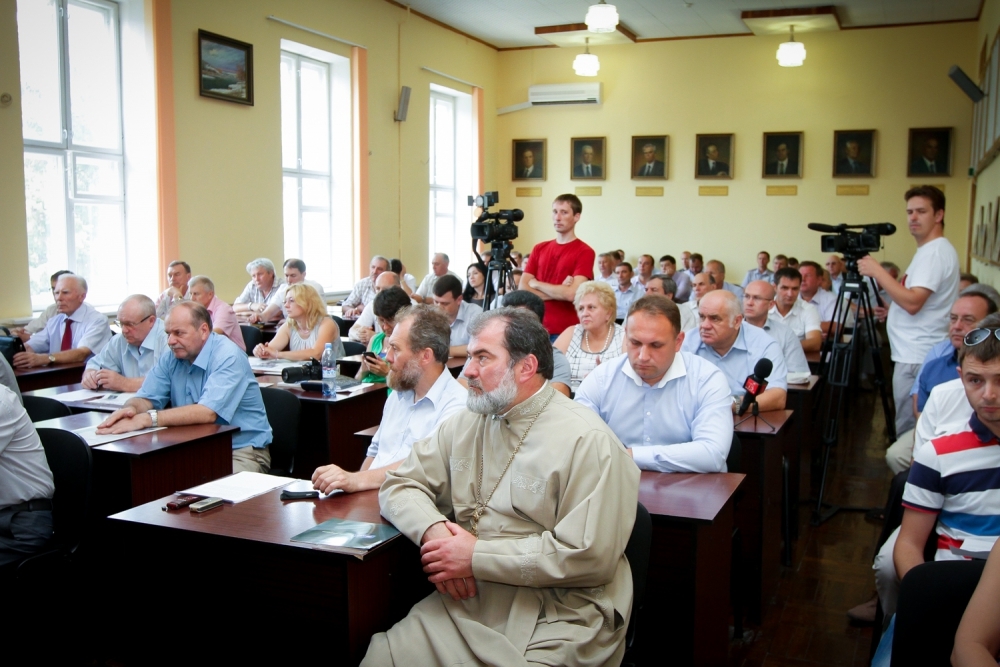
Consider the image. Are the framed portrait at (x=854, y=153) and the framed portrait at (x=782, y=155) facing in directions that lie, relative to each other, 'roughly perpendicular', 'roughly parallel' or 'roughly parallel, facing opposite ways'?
roughly parallel

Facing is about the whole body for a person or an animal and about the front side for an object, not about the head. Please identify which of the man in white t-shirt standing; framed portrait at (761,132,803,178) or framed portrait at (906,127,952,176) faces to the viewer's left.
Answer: the man in white t-shirt standing

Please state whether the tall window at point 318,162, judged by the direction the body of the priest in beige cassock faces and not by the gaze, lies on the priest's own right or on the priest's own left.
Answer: on the priest's own right

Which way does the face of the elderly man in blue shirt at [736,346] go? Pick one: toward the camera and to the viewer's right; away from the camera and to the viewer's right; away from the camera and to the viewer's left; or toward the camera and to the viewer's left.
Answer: toward the camera and to the viewer's left

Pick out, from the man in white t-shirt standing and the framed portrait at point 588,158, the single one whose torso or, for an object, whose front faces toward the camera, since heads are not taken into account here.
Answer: the framed portrait

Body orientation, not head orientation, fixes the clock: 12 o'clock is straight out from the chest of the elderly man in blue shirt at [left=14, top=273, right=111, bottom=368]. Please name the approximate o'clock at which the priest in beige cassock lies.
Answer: The priest in beige cassock is roughly at 10 o'clock from the elderly man in blue shirt.

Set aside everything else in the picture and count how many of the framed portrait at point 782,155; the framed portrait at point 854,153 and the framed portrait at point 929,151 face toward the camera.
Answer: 3

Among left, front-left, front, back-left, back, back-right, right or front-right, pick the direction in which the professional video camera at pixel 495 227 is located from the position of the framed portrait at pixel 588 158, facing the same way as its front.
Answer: front

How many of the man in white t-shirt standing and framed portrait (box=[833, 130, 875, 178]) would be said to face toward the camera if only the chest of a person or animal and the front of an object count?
1

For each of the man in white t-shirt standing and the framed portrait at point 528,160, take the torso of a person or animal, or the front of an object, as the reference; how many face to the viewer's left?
1

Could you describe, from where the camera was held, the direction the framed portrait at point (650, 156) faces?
facing the viewer

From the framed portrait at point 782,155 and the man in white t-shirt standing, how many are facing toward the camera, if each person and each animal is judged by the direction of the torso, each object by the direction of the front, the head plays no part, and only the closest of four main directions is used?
1

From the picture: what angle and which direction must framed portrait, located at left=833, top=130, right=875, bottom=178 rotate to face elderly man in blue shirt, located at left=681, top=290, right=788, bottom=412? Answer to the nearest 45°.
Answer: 0° — it already faces them

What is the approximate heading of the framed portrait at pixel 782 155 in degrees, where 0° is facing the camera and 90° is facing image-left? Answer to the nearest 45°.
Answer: approximately 0°

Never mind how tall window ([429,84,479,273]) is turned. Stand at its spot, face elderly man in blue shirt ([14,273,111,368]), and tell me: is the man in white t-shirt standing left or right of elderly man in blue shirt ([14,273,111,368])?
left

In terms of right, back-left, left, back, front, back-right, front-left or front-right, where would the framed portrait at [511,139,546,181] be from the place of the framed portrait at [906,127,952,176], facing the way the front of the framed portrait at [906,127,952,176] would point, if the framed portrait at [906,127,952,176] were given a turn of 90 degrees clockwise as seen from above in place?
front

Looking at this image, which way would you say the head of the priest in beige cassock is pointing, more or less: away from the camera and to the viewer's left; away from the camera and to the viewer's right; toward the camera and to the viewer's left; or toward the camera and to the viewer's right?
toward the camera and to the viewer's left

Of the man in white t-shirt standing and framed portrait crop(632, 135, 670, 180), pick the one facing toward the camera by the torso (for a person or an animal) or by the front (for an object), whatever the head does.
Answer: the framed portrait

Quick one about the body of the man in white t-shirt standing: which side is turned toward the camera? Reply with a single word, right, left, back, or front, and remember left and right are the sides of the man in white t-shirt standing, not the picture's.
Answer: left
